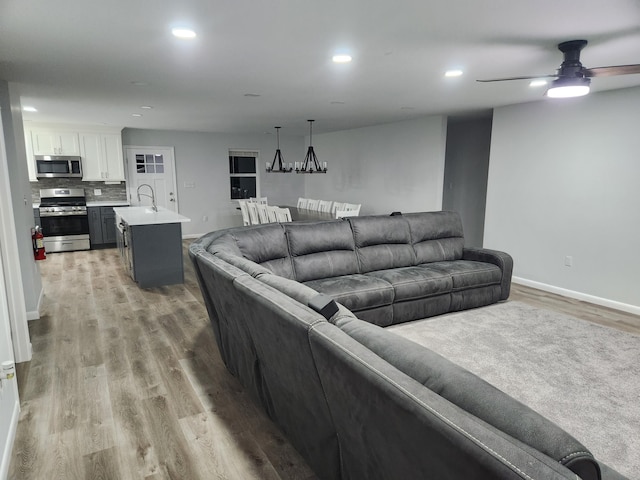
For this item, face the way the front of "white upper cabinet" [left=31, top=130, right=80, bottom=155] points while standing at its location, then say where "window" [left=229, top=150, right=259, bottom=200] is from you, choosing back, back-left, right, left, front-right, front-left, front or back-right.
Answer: left

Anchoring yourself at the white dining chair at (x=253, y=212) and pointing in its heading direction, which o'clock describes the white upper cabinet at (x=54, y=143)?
The white upper cabinet is roughly at 8 o'clock from the white dining chair.

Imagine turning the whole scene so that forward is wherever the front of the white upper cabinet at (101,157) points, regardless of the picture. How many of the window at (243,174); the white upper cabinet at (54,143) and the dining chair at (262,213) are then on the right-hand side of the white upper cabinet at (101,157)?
1

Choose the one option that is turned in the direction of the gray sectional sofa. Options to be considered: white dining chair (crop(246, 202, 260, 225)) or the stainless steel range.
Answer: the stainless steel range

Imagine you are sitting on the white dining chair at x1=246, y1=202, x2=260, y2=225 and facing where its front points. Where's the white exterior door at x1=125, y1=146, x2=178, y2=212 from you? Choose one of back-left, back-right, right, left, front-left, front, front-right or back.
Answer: left

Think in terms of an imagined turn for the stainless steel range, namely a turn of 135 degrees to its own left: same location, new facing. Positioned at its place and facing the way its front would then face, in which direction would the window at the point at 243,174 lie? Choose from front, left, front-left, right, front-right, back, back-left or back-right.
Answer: front-right

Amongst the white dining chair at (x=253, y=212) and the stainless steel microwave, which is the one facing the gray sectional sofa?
the stainless steel microwave

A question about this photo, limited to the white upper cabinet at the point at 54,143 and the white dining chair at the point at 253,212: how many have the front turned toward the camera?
1

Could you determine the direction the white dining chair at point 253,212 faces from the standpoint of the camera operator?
facing away from the viewer and to the right of the viewer

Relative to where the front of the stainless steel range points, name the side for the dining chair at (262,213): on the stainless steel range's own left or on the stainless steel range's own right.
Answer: on the stainless steel range's own left

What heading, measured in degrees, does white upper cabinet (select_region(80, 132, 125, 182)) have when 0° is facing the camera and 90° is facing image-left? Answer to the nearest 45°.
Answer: approximately 0°

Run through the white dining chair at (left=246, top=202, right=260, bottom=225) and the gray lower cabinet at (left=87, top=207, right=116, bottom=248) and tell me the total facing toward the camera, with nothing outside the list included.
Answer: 1

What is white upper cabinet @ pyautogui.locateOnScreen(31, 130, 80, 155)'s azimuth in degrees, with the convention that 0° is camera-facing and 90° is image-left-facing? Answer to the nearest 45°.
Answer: approximately 0°
